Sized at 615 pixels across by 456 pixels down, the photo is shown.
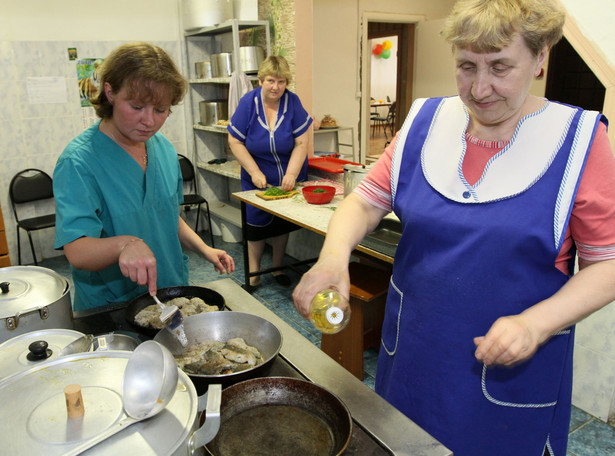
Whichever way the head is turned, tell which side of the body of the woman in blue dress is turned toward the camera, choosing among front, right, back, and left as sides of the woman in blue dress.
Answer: front

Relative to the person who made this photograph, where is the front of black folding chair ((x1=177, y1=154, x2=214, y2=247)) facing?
facing the viewer and to the right of the viewer

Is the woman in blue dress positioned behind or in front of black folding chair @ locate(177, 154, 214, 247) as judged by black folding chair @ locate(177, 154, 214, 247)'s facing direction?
in front

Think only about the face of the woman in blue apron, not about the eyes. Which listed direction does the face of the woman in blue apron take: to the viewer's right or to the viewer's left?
to the viewer's left

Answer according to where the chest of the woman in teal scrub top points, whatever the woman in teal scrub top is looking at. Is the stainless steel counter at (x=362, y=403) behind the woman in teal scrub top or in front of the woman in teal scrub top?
in front

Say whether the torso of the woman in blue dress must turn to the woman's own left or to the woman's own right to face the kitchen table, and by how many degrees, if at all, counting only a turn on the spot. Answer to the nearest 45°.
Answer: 0° — they already face it

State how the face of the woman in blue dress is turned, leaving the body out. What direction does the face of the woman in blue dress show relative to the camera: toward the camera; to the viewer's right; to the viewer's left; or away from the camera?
toward the camera

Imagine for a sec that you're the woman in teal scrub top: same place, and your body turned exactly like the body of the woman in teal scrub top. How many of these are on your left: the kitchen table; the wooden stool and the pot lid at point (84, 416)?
2

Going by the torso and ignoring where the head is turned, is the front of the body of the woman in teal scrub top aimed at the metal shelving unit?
no

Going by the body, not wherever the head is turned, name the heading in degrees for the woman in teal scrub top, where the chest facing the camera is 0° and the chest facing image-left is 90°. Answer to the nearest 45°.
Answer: approximately 315°

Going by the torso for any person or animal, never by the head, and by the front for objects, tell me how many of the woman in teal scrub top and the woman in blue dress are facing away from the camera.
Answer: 0

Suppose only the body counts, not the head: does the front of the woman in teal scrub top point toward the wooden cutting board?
no

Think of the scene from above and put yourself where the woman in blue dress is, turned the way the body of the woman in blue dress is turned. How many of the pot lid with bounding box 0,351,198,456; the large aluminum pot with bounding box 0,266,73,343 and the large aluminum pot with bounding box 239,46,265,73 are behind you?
1

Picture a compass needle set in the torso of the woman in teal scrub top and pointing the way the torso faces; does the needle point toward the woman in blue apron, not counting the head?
yes

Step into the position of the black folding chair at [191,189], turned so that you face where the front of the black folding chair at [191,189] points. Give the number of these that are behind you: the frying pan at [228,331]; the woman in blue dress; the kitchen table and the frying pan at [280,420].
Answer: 0
